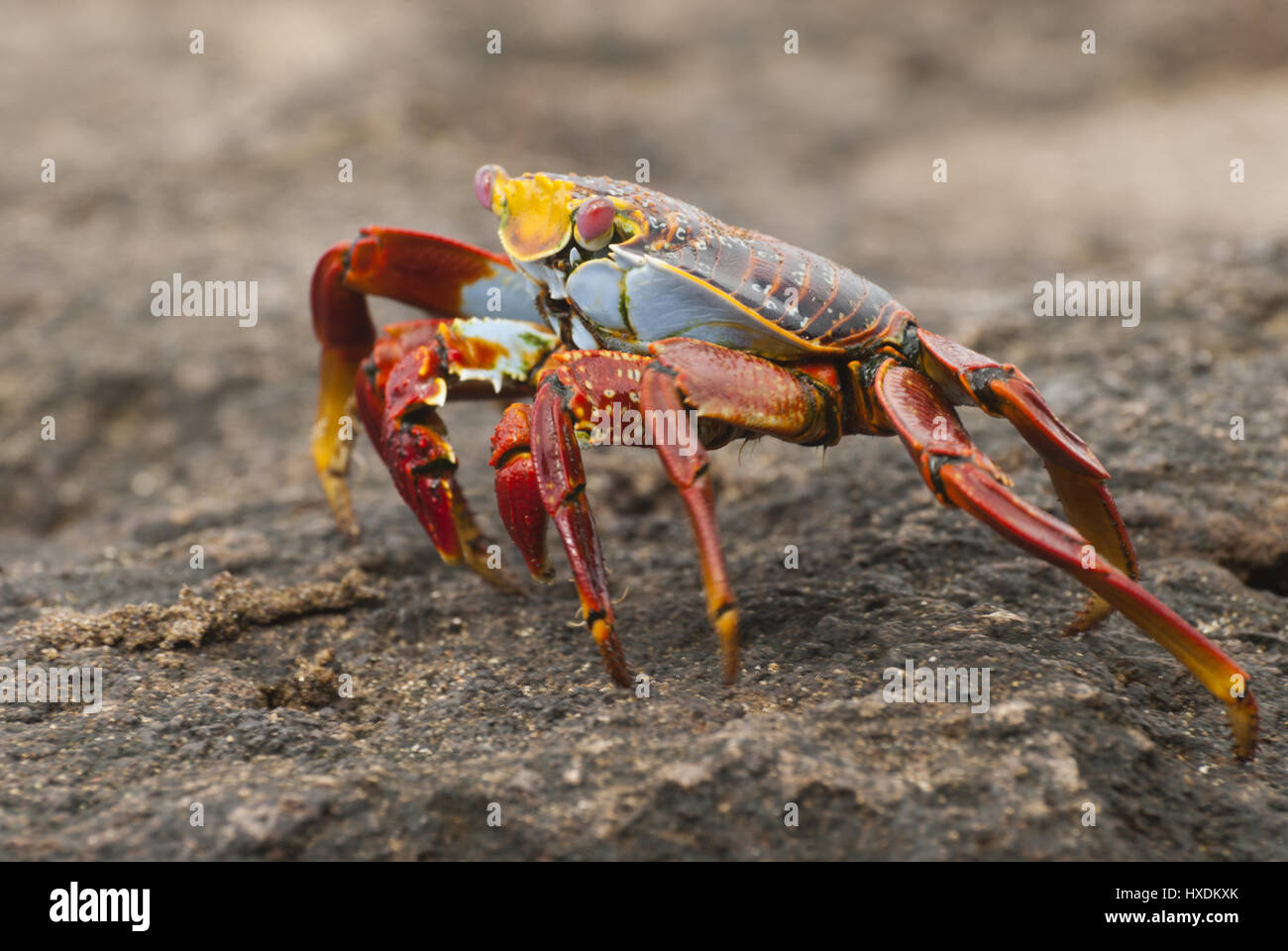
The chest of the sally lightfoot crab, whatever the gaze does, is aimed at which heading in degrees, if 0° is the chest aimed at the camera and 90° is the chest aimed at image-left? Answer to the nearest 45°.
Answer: approximately 45°
